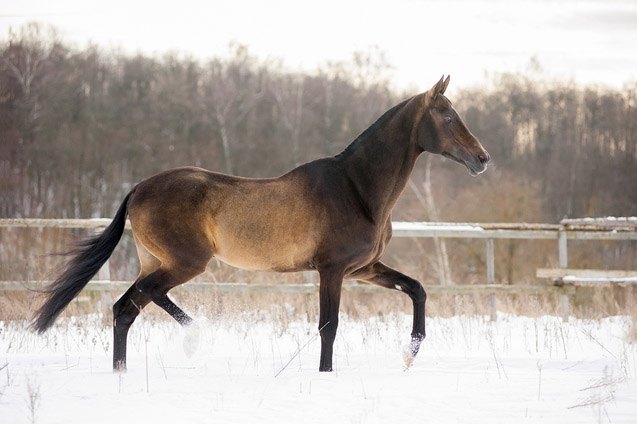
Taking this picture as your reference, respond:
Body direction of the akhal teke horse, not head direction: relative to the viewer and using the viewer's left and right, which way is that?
facing to the right of the viewer

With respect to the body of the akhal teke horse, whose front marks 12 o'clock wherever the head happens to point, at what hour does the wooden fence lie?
The wooden fence is roughly at 10 o'clock from the akhal teke horse.
